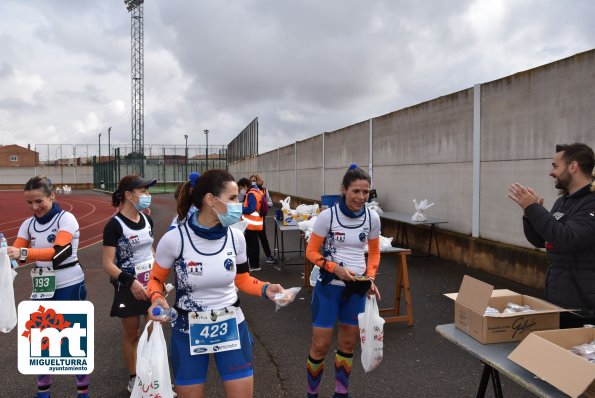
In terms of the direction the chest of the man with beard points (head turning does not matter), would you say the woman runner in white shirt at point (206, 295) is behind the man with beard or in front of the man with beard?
in front

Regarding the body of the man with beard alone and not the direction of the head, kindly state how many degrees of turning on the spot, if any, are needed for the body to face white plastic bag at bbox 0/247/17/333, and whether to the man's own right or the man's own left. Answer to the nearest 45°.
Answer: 0° — they already face it

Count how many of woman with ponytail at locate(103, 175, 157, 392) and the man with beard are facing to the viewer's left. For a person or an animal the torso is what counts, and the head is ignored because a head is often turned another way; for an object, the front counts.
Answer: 1

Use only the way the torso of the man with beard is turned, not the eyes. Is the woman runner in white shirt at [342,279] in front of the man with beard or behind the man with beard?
in front

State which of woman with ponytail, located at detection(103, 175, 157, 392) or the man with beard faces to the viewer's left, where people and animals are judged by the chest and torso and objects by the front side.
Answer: the man with beard

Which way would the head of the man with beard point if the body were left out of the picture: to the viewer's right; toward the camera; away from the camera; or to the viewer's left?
to the viewer's left

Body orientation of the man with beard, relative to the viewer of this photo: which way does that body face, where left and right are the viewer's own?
facing to the left of the viewer

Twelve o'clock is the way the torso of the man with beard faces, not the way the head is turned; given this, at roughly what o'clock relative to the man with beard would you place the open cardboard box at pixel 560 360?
The open cardboard box is roughly at 9 o'clock from the man with beard.

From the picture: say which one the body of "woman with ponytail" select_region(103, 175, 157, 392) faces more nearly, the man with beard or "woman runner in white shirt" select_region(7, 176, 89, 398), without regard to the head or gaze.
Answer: the man with beard
